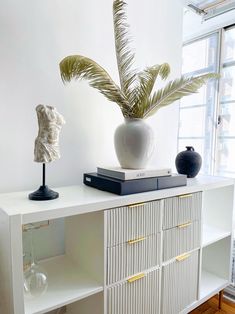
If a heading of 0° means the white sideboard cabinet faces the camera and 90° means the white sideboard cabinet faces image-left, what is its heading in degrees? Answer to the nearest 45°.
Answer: approximately 315°

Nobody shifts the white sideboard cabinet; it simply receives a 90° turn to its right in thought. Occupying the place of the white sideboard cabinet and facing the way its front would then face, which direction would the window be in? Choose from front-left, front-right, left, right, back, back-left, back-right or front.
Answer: back
